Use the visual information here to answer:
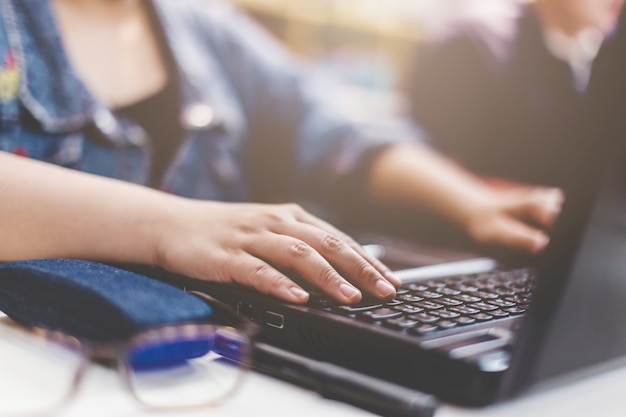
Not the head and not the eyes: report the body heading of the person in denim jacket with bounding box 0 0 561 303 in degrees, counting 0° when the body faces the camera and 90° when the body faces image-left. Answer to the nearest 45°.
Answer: approximately 315°

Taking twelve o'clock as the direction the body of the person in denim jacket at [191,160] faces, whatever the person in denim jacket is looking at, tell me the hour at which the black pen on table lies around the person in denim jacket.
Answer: The black pen on table is roughly at 1 o'clock from the person in denim jacket.

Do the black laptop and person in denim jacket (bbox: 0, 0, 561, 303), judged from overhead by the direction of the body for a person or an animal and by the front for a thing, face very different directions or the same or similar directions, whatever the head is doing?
very different directions

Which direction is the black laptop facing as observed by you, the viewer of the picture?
facing away from the viewer and to the left of the viewer
